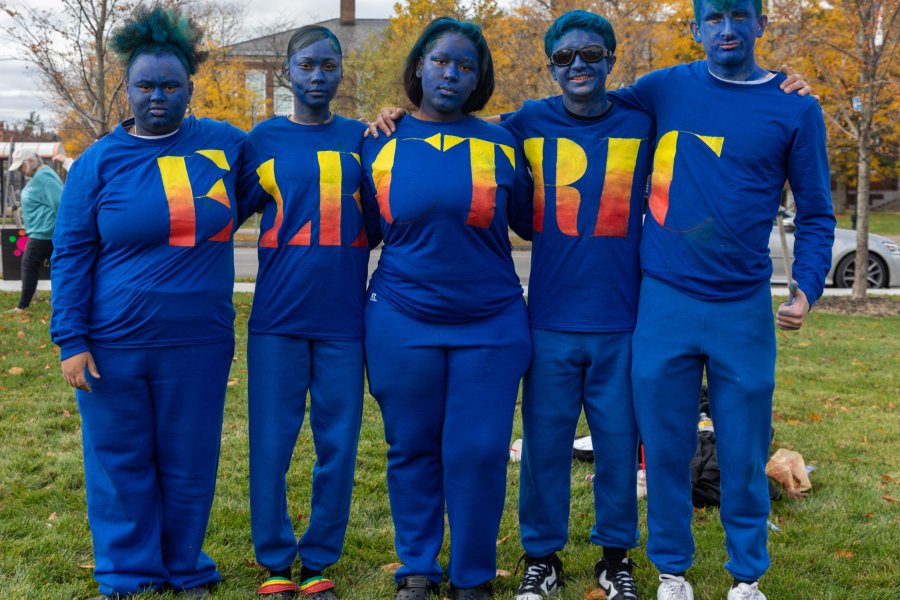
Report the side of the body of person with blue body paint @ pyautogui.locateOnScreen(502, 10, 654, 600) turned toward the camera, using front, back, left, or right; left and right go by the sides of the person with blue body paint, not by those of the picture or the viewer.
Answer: front

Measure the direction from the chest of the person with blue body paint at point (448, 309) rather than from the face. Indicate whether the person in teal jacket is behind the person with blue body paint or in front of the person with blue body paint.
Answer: behind

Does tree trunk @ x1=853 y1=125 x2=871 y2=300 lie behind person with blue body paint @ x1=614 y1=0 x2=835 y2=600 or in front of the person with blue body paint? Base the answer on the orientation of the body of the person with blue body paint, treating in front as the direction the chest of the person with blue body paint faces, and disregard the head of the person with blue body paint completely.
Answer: behind

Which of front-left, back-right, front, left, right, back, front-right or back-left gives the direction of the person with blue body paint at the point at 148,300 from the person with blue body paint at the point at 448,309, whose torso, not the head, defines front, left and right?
right

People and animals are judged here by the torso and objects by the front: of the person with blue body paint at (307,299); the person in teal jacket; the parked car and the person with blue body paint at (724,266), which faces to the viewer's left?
the person in teal jacket

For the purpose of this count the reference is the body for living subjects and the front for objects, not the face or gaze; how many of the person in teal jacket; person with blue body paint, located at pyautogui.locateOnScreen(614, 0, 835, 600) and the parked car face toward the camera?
1

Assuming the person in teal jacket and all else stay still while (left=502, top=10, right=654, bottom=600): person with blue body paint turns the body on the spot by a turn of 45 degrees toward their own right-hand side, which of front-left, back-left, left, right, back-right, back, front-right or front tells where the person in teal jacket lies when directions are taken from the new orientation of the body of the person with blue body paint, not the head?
right

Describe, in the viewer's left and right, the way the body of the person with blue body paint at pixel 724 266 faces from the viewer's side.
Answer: facing the viewer

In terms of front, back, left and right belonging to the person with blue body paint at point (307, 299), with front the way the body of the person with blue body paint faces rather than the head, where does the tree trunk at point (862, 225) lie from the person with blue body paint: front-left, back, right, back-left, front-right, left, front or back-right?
back-left
